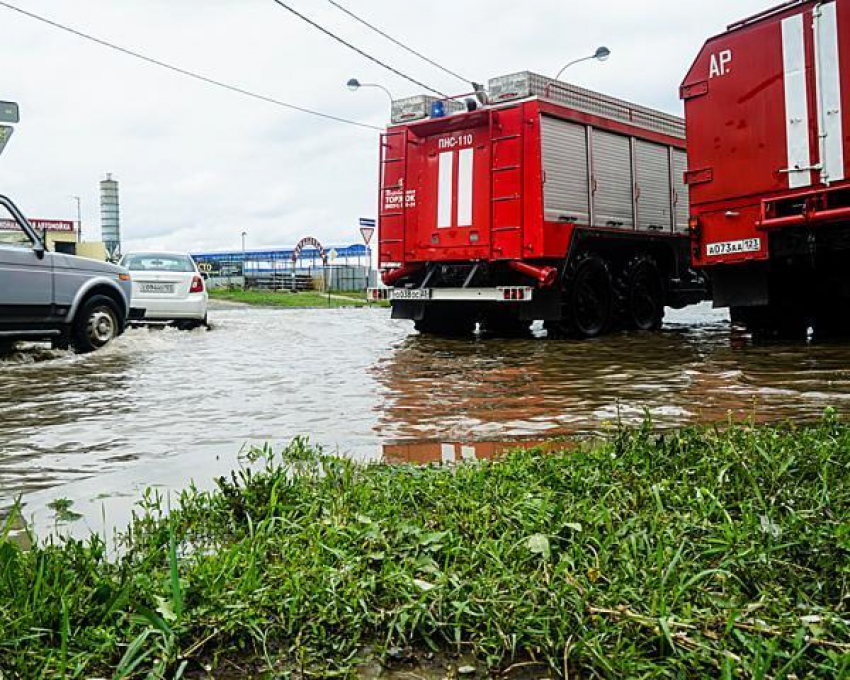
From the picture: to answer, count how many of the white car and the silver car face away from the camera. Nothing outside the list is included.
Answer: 1

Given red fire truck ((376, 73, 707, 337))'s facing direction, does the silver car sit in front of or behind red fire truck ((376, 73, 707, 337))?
behind

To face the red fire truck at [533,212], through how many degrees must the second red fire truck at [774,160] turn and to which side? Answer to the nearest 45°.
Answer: approximately 90° to its left

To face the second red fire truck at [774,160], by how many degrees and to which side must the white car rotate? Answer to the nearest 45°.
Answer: approximately 135° to its right

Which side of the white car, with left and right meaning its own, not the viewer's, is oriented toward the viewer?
back
